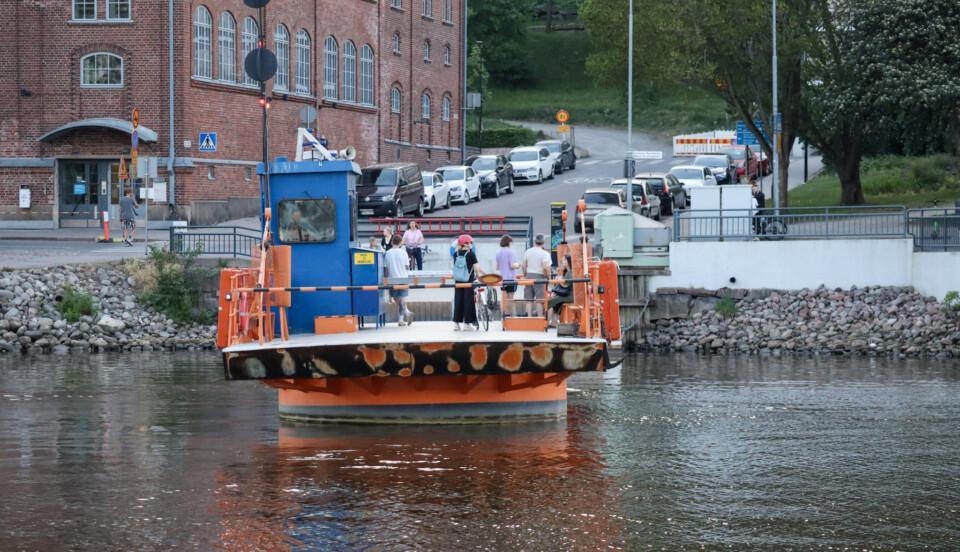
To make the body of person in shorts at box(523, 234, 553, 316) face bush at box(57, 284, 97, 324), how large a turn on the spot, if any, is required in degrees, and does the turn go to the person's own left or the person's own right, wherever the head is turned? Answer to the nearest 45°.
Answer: approximately 45° to the person's own left

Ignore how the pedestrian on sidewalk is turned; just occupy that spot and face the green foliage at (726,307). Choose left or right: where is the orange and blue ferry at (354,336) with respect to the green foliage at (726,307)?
right

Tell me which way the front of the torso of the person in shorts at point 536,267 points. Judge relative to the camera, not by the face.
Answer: away from the camera

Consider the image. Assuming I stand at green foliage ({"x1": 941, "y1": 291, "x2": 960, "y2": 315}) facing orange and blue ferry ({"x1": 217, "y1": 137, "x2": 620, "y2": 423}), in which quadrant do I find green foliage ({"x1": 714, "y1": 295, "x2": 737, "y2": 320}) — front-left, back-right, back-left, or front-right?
front-right
